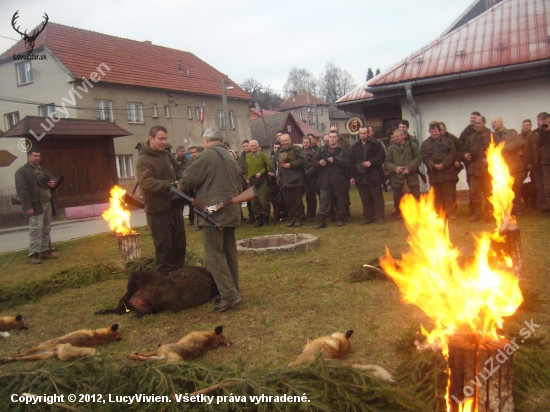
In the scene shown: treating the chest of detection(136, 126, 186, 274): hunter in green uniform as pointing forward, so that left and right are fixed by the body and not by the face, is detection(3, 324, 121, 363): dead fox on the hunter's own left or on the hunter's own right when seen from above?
on the hunter's own right

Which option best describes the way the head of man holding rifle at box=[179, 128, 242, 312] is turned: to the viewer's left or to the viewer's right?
to the viewer's left

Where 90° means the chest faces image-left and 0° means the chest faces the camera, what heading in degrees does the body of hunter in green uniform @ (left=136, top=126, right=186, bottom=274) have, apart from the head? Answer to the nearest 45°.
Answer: approximately 315°

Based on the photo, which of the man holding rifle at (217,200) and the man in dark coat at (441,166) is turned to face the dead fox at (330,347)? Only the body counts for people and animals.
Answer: the man in dark coat

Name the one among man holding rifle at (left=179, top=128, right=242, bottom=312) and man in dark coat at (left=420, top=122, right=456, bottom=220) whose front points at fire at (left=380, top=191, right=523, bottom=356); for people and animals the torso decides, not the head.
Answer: the man in dark coat

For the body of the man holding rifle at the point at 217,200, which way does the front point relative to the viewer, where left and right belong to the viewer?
facing away from the viewer and to the left of the viewer

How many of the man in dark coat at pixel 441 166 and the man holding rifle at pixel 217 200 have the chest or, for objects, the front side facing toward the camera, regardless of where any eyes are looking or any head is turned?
1

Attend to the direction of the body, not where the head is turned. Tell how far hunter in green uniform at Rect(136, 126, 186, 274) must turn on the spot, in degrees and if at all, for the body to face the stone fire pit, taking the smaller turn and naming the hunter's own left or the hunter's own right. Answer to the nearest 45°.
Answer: approximately 90° to the hunter's own left
